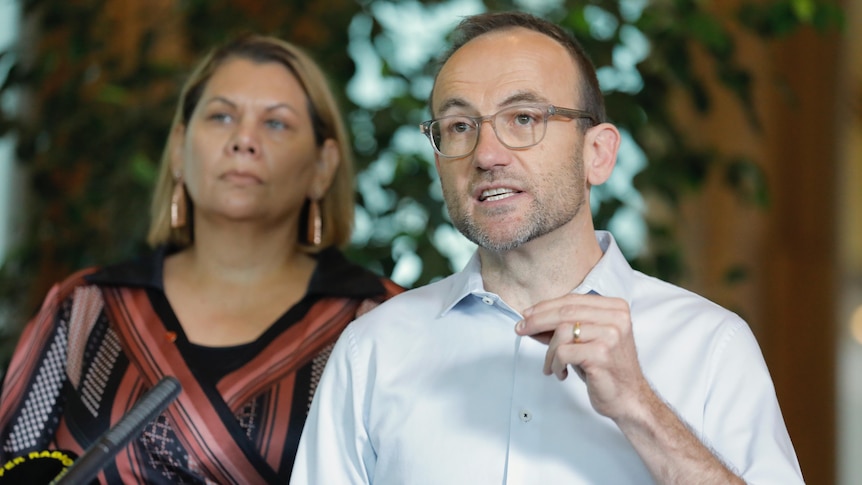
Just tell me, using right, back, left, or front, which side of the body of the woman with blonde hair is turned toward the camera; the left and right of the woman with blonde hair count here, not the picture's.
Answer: front

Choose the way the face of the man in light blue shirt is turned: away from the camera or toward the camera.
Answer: toward the camera

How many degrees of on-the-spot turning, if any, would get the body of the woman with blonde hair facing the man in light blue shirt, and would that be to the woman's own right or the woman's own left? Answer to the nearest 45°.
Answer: approximately 45° to the woman's own left
